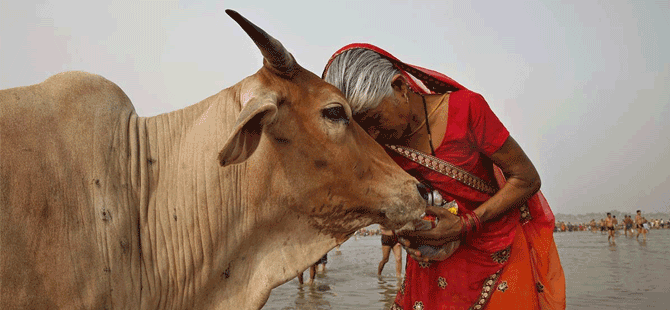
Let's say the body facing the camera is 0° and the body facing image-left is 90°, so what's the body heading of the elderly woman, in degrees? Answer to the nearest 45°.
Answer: approximately 45°

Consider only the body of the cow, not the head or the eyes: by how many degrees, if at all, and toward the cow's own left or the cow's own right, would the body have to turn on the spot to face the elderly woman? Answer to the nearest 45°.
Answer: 0° — it already faces them

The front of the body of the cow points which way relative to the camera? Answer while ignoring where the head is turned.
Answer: to the viewer's right

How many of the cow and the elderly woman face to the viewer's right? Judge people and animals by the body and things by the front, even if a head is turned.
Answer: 1

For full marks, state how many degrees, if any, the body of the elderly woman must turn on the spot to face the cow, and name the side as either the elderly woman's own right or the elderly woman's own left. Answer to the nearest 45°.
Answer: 0° — they already face it

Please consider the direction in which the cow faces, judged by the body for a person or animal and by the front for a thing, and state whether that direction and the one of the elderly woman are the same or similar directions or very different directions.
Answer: very different directions
